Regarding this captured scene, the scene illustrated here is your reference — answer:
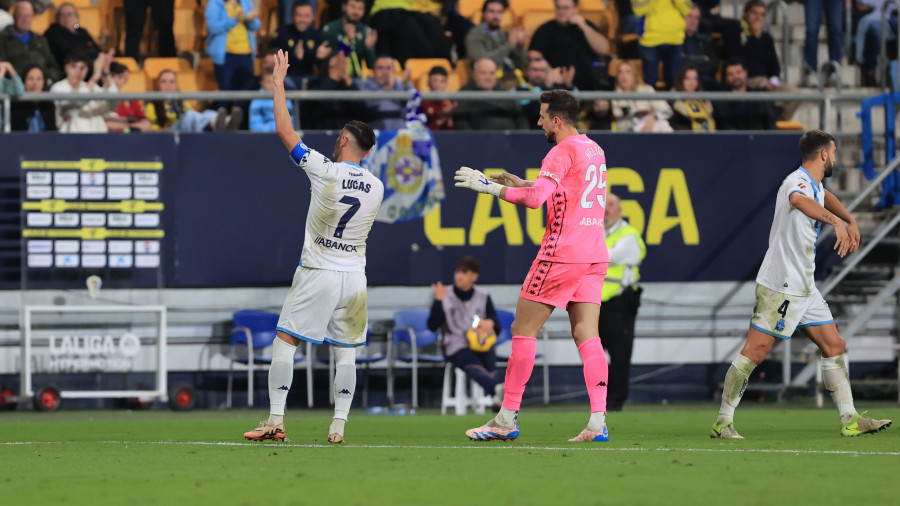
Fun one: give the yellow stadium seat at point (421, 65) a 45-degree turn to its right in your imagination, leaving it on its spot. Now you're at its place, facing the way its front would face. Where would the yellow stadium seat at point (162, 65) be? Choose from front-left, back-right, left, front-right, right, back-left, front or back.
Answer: front-right

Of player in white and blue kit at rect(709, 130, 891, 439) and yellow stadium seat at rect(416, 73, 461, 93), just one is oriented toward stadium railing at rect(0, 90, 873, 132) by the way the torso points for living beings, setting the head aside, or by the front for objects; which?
the yellow stadium seat

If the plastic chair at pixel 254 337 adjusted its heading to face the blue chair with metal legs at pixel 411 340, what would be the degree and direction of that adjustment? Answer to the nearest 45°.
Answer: approximately 45° to its left

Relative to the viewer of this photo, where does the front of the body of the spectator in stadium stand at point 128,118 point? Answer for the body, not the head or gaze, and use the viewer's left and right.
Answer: facing the viewer

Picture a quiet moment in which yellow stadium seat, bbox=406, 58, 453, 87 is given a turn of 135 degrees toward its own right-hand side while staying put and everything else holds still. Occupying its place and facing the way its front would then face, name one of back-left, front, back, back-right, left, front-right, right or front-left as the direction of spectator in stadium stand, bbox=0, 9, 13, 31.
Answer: front-left

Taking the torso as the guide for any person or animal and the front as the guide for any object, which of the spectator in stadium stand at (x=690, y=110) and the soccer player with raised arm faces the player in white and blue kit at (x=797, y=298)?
the spectator in stadium stand

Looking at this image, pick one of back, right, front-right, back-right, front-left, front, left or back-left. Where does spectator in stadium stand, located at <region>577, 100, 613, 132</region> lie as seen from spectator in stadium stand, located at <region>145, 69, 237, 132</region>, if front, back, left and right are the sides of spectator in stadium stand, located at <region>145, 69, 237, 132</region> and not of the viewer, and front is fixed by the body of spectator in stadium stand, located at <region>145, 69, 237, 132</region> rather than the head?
front-left

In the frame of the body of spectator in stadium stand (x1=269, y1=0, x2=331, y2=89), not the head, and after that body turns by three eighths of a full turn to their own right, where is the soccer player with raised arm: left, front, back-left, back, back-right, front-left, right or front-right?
back-left

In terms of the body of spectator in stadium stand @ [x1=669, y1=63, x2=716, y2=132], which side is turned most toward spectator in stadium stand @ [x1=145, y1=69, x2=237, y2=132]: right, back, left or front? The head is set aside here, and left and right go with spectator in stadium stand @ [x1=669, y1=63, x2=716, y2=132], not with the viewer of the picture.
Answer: right

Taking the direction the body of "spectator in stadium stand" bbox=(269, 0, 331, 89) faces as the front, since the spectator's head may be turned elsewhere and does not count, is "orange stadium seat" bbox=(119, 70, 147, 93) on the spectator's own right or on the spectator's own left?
on the spectator's own right

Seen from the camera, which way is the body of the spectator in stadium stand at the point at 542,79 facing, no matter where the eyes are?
toward the camera

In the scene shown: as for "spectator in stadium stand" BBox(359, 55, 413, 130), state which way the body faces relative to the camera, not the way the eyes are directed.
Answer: toward the camera

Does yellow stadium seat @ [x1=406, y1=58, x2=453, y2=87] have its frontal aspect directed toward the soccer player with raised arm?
yes

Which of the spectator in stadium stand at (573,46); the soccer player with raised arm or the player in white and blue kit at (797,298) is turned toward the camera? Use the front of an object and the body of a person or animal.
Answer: the spectator in stadium stand
